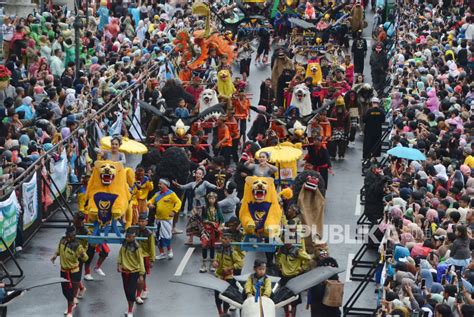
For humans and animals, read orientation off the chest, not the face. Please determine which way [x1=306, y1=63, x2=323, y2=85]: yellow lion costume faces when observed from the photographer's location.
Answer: facing the viewer

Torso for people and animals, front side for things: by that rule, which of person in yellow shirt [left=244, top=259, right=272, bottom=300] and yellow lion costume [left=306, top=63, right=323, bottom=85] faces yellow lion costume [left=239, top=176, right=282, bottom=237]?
yellow lion costume [left=306, top=63, right=323, bottom=85]

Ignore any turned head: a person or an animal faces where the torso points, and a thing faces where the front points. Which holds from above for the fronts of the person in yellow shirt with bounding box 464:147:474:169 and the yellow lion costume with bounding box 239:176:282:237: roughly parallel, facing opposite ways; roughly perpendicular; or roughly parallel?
roughly perpendicular

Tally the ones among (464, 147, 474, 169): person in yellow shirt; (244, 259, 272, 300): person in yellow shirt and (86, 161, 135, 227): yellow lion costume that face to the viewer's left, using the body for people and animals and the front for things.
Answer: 1

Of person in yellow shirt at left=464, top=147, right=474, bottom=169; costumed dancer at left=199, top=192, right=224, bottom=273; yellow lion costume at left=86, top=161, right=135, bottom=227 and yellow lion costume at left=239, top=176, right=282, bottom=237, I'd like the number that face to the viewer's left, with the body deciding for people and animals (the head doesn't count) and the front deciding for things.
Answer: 1

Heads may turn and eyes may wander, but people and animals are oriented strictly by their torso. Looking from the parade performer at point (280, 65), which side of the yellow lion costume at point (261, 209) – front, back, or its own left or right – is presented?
back

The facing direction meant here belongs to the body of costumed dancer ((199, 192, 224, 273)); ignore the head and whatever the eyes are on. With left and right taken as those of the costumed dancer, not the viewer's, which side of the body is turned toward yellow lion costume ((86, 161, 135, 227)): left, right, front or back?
right

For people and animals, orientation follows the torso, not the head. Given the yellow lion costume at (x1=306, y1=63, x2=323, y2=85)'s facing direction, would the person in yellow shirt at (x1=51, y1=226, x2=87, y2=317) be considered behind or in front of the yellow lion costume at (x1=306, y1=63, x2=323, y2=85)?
in front

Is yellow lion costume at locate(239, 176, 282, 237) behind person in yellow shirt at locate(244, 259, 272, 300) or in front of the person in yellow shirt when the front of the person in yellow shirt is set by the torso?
behind

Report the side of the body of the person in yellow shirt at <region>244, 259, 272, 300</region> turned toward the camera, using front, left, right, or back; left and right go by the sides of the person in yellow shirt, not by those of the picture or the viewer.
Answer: front

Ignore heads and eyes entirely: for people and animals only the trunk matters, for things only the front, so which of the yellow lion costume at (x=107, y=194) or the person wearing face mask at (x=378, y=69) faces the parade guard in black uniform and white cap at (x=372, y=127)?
the person wearing face mask
